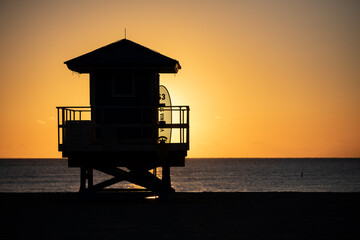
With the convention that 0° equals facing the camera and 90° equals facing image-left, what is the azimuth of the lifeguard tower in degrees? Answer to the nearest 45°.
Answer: approximately 180°
